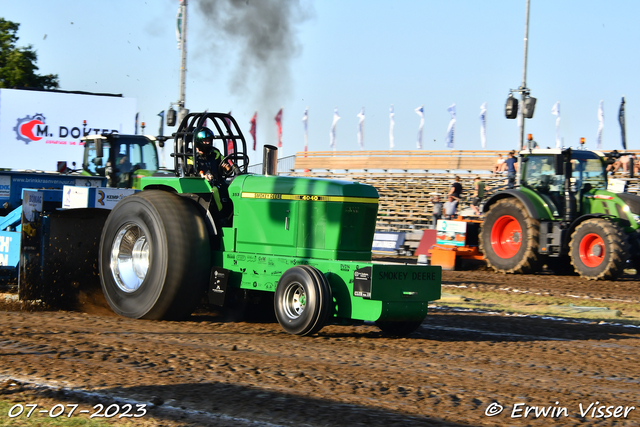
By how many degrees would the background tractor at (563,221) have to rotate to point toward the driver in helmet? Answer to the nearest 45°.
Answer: approximately 90° to its right

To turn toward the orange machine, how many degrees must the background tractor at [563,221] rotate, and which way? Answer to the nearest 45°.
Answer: approximately 180°

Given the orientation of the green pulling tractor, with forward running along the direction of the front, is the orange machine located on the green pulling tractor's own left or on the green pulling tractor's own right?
on the green pulling tractor's own left

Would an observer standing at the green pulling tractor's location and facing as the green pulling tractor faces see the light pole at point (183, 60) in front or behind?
behind

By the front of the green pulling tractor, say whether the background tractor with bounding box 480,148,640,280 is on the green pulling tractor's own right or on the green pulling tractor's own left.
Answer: on the green pulling tractor's own left

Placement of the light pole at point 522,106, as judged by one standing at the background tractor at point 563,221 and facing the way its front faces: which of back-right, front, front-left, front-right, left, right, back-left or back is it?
back-left

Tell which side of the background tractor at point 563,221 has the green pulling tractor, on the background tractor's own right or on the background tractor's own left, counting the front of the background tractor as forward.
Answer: on the background tractor's own right

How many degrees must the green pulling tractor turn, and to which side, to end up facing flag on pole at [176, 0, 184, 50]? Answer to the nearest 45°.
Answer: approximately 135° to its left

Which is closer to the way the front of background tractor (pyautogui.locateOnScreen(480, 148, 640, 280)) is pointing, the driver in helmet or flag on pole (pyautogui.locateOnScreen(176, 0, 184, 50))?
the driver in helmet

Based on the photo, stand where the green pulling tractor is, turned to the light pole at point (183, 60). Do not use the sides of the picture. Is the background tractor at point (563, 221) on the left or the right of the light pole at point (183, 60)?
right

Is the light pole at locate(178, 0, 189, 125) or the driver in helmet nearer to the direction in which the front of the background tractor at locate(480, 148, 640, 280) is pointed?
the driver in helmet
